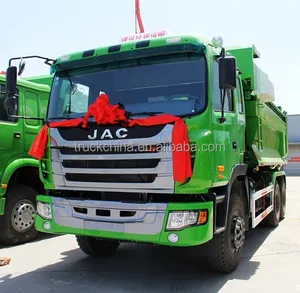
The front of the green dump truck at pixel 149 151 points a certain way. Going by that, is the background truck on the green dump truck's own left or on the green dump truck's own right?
on the green dump truck's own right

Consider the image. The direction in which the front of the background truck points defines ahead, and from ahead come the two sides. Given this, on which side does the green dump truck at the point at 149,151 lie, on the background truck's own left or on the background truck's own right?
on the background truck's own left

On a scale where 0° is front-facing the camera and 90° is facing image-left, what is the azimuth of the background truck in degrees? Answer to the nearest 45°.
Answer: approximately 45°

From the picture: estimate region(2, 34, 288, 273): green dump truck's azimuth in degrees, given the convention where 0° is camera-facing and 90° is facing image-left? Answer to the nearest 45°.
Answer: approximately 45°
